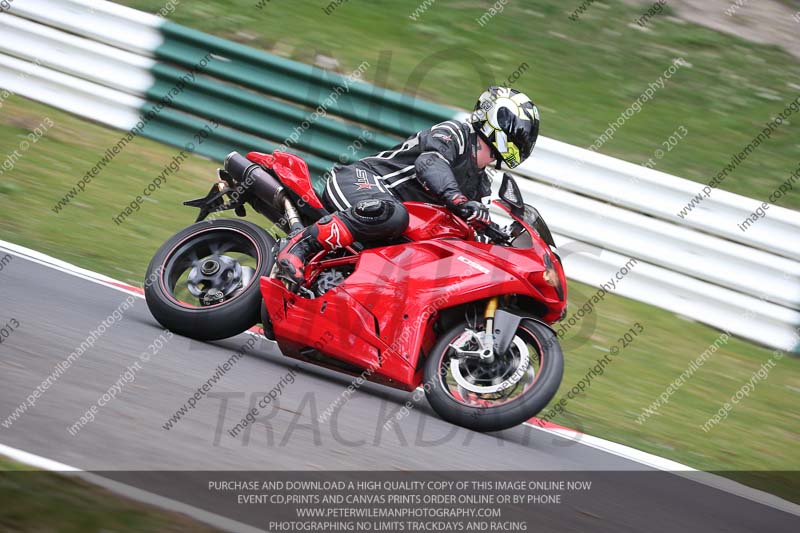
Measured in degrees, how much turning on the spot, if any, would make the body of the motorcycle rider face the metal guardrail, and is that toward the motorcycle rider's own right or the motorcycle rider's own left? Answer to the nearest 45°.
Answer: approximately 90° to the motorcycle rider's own left

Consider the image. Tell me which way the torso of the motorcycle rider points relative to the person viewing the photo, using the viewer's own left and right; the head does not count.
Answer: facing to the right of the viewer
